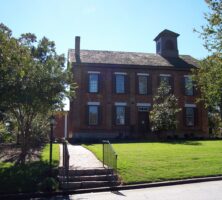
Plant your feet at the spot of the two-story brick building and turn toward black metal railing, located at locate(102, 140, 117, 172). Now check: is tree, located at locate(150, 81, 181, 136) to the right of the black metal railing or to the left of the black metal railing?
left

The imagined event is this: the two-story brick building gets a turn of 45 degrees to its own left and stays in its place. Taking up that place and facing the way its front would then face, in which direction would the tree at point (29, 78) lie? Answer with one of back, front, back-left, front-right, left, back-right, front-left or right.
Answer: front-right

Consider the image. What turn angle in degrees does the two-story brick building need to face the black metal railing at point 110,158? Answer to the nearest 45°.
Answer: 0° — it already faces it

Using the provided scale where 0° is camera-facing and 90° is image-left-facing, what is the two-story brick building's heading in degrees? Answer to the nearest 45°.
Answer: approximately 0°
